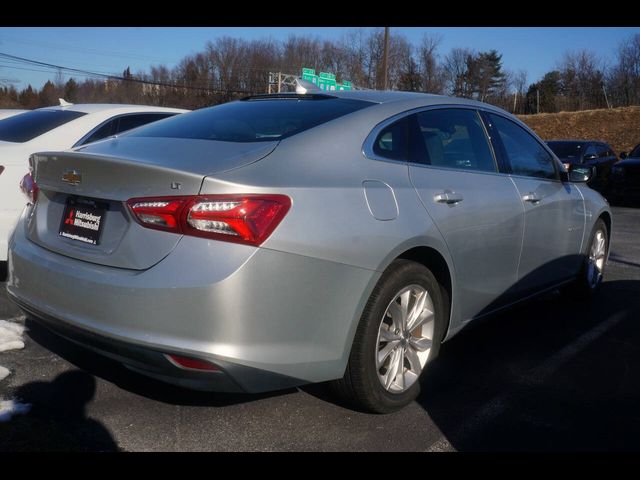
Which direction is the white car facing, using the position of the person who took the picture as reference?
facing away from the viewer and to the right of the viewer

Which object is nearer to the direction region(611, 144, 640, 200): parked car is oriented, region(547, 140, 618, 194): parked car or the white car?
the white car

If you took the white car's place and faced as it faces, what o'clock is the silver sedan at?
The silver sedan is roughly at 4 o'clock from the white car.

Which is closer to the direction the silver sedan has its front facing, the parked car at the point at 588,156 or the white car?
the parked car

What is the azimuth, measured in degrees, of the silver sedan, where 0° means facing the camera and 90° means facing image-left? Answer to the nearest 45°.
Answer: approximately 225°

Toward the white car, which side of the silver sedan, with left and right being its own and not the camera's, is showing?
left

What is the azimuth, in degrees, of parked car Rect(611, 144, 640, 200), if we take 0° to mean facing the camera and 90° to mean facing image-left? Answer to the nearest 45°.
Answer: approximately 45°
